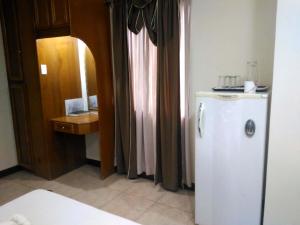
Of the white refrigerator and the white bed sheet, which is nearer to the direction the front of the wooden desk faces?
the white bed sheet

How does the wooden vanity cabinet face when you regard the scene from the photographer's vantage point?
facing the viewer and to the left of the viewer

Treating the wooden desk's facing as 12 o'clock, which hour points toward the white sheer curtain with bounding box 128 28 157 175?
The white sheer curtain is roughly at 8 o'clock from the wooden desk.

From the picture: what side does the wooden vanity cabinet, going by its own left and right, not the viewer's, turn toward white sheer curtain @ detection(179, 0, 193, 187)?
left

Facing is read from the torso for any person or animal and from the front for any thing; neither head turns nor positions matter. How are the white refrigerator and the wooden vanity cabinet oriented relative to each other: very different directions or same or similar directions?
same or similar directions

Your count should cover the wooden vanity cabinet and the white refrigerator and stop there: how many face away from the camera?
0

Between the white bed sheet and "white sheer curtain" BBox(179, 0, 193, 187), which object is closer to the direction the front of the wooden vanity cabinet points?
the white bed sheet

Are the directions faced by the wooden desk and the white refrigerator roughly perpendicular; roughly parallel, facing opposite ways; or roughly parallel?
roughly parallel

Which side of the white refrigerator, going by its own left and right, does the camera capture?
front

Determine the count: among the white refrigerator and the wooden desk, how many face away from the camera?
0

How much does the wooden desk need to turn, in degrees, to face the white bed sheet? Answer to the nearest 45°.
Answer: approximately 45° to its left

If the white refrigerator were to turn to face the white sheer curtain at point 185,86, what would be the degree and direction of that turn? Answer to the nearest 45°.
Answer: approximately 135° to its right

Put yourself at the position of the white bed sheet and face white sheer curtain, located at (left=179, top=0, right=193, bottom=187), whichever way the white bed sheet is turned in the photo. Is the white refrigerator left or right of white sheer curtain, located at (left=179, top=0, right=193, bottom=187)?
right
